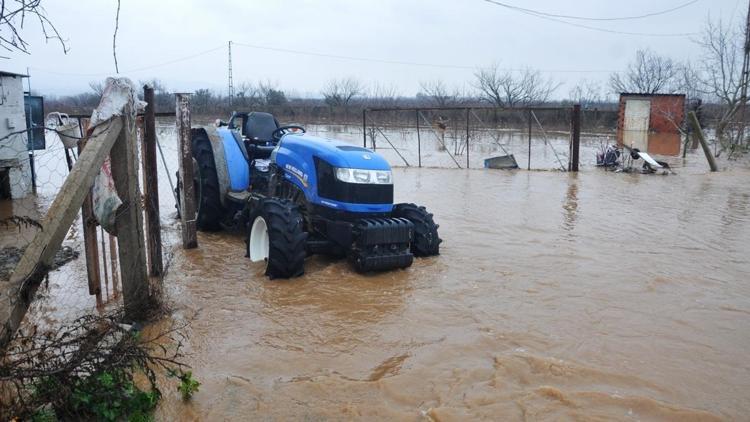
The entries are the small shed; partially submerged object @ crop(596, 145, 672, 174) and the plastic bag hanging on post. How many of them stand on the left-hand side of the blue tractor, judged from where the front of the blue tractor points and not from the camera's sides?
2

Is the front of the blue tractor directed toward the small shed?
no

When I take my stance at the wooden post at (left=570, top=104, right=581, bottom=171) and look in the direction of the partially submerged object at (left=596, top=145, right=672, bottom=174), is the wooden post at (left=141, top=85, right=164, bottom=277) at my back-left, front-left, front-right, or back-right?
back-right

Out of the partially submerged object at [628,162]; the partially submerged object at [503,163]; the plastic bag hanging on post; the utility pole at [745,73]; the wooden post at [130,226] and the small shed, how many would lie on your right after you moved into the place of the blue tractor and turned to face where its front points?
2

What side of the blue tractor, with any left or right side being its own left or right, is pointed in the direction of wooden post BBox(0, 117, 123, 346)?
right

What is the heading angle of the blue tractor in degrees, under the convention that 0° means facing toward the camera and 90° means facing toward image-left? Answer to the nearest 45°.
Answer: approximately 315°

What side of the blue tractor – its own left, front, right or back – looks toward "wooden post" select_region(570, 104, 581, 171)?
left

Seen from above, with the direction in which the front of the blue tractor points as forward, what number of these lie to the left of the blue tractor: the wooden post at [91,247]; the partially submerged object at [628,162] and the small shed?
2

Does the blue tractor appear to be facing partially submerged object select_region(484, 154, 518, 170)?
no

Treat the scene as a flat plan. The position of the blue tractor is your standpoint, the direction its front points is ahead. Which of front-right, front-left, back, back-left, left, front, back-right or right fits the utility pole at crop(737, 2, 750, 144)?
left

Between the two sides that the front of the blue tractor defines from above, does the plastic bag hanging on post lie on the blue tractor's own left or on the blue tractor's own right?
on the blue tractor's own right

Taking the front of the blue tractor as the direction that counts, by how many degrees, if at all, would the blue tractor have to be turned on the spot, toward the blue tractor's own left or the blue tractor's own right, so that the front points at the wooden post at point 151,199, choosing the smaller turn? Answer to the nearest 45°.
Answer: approximately 135° to the blue tractor's own right

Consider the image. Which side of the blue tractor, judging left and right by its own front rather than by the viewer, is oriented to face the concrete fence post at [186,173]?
back

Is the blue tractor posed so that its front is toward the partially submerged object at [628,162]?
no
